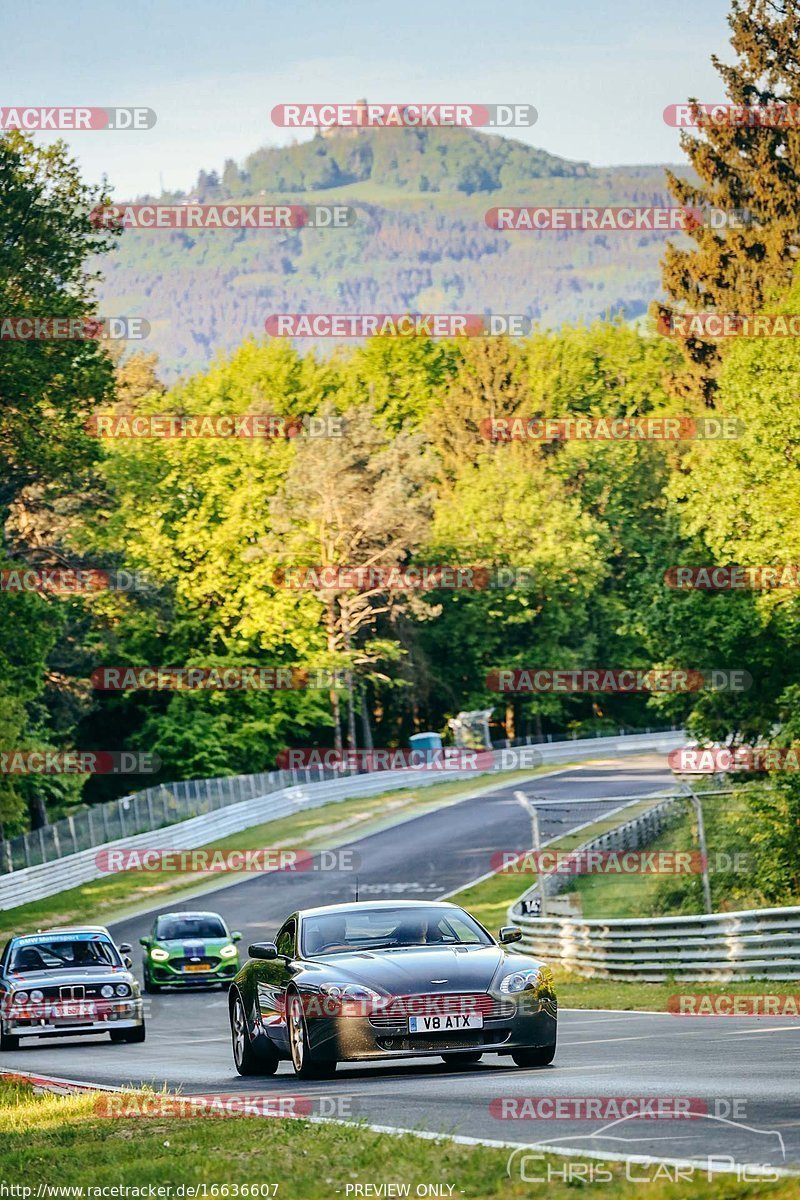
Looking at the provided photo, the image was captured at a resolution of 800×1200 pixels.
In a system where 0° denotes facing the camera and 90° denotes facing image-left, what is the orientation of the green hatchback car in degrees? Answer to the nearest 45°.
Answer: approximately 0°

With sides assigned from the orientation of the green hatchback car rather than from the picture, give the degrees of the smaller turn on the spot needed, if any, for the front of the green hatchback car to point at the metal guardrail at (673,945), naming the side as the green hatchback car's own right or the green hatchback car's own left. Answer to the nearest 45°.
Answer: approximately 45° to the green hatchback car's own left

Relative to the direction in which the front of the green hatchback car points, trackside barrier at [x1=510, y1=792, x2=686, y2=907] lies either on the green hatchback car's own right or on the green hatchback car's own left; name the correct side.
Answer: on the green hatchback car's own left
